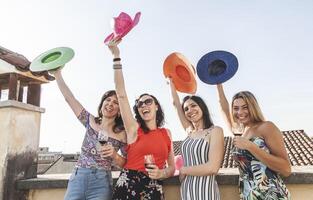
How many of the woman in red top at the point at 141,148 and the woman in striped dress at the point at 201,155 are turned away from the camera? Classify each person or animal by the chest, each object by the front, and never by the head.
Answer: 0

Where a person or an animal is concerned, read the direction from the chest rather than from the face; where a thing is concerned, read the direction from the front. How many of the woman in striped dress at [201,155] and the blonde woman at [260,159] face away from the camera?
0

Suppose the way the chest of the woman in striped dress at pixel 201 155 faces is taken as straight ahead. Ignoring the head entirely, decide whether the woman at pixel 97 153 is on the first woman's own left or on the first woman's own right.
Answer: on the first woman's own right

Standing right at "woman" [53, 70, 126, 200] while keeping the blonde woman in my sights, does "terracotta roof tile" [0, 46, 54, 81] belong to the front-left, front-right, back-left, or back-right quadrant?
back-left

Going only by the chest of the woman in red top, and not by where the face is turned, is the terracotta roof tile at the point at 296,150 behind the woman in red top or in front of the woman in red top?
behind

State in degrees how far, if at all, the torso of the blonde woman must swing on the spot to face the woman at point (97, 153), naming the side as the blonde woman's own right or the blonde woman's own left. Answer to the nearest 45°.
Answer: approximately 45° to the blonde woman's own right

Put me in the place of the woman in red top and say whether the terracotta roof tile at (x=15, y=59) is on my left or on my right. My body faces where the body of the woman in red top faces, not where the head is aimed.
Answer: on my right

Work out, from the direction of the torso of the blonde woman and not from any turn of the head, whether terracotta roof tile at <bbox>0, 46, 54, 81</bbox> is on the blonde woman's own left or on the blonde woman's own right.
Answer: on the blonde woman's own right

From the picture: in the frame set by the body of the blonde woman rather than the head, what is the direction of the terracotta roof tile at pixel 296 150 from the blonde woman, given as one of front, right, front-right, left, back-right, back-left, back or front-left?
back-right

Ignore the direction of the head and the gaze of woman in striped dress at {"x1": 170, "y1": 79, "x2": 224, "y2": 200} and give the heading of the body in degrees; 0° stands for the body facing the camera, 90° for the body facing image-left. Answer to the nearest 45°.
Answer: approximately 45°

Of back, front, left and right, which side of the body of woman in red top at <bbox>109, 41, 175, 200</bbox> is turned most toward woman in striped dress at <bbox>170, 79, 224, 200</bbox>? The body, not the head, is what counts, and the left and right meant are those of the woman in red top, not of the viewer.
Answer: left

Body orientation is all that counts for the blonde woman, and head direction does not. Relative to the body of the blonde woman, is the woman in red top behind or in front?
in front
